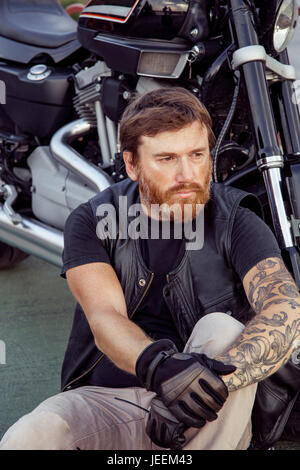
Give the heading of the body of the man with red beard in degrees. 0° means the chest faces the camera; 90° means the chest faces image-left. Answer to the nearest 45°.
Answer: approximately 0°

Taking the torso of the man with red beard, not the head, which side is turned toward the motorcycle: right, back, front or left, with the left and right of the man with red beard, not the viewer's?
back

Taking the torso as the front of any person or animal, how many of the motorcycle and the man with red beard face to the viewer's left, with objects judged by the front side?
0

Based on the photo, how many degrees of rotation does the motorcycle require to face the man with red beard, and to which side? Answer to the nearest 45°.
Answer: approximately 45° to its right
